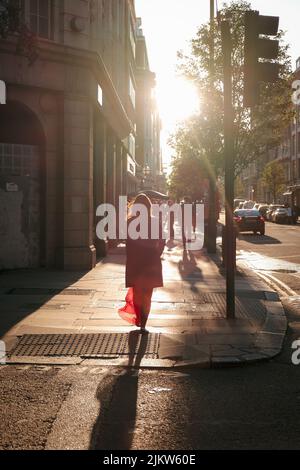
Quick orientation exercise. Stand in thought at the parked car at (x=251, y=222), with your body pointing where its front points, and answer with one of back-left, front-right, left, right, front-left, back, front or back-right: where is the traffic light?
back

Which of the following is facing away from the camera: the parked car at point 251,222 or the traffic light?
the parked car

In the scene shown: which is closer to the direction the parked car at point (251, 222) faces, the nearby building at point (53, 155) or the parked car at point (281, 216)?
the parked car

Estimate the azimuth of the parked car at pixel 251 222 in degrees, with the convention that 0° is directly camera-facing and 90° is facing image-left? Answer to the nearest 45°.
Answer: approximately 180°

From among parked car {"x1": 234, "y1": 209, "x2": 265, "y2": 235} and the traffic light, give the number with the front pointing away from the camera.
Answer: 1

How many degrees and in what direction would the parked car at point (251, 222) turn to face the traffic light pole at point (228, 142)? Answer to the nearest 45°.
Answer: approximately 180°

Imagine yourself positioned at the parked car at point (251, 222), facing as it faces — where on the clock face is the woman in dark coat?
The woman in dark coat is roughly at 6 o'clock from the parked car.
